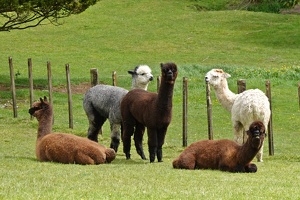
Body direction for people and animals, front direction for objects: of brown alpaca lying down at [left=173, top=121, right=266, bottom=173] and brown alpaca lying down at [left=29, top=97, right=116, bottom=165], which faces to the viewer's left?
brown alpaca lying down at [left=29, top=97, right=116, bottom=165]

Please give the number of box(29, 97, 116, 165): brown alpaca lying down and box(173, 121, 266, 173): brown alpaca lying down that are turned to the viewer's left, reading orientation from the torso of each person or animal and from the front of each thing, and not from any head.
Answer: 1

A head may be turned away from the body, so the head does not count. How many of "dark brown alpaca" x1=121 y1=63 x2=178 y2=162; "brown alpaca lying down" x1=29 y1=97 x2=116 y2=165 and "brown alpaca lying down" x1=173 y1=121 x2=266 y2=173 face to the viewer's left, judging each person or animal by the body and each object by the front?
1

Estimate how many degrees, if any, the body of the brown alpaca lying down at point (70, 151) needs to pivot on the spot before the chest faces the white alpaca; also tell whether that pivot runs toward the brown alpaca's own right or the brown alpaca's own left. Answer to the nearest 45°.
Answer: approximately 180°

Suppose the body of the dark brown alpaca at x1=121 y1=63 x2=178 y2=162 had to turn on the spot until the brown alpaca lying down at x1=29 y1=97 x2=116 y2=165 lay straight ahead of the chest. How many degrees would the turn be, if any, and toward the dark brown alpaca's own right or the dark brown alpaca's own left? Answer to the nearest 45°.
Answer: approximately 90° to the dark brown alpaca's own right

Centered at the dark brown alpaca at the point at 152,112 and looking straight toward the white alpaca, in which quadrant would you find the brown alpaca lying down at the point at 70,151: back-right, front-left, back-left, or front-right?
back-right

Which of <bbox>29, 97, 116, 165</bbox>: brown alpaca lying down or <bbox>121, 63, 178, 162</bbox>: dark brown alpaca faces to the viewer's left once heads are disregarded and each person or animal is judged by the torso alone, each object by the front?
the brown alpaca lying down

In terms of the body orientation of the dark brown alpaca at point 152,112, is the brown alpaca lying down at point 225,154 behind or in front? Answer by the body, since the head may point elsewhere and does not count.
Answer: in front

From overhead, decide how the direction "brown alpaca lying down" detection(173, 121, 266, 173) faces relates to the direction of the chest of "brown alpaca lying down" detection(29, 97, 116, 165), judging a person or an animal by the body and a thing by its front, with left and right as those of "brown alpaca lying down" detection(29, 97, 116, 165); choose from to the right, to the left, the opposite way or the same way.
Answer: the opposite way

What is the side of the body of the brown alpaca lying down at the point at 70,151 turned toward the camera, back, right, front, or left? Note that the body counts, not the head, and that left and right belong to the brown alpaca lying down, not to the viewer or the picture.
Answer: left

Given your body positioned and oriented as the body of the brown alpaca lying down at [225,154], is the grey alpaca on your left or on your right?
on your left

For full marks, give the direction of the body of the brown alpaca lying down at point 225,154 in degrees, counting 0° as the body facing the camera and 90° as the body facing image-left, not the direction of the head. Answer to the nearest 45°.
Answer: approximately 270°

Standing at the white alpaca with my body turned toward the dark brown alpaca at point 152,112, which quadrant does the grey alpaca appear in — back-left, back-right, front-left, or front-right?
front-right

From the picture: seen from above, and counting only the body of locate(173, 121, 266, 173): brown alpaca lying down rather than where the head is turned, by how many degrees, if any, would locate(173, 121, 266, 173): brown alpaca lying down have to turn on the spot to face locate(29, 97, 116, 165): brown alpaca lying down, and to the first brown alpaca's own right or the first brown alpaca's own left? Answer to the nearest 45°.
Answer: approximately 180°

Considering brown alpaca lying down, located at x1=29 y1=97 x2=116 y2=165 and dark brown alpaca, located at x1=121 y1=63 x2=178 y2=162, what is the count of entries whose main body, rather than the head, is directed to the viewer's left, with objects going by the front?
1
